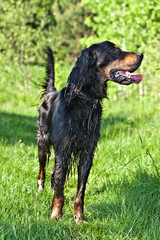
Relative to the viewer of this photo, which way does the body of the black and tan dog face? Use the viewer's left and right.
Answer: facing the viewer and to the right of the viewer
